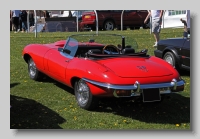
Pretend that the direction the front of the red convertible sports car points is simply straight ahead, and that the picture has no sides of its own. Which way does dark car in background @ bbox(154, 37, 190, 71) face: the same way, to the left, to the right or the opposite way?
the same way

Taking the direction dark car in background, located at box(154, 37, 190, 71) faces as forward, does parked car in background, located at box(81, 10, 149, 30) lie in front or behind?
in front

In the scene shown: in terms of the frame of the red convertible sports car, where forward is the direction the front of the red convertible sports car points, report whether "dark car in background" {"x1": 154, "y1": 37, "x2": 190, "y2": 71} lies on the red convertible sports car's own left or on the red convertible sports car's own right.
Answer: on the red convertible sports car's own right

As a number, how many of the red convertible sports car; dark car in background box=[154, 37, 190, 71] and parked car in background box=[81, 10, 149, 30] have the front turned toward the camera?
0

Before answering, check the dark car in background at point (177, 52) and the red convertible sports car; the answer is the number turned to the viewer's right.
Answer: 0

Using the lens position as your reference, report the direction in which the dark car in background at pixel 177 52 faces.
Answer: facing away from the viewer and to the left of the viewer

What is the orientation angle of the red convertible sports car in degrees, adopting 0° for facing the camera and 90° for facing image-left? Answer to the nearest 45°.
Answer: approximately 135°

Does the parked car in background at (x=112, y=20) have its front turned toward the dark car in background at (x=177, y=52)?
no

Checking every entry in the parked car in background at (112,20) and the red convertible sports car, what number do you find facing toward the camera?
0
